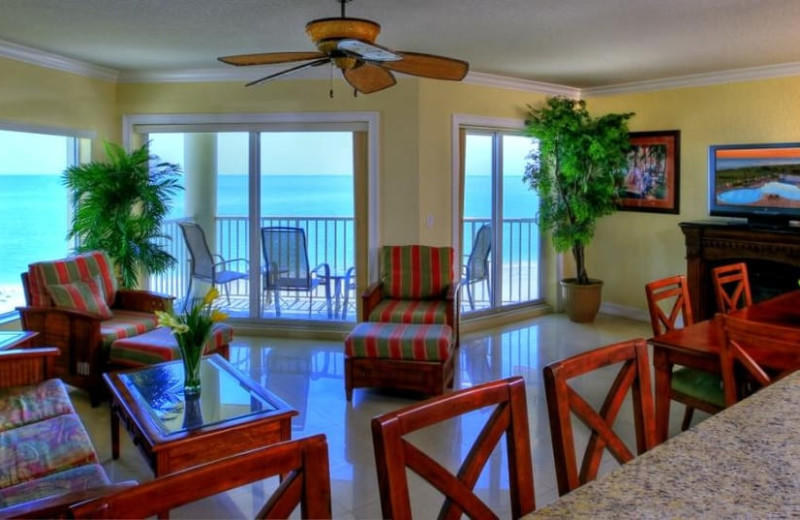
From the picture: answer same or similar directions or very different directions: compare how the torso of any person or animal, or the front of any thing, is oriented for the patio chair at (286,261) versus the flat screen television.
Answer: very different directions

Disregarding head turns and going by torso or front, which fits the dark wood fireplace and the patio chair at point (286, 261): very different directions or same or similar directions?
very different directions

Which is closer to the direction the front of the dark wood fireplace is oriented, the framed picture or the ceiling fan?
the ceiling fan

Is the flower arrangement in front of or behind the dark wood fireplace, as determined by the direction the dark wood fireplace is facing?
in front

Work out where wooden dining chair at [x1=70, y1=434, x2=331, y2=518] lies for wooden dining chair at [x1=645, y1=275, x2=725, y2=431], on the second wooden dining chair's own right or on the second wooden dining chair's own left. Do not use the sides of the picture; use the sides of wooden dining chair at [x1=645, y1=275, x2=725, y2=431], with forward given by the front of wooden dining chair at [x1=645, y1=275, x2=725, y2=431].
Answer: on the second wooden dining chair's own right
